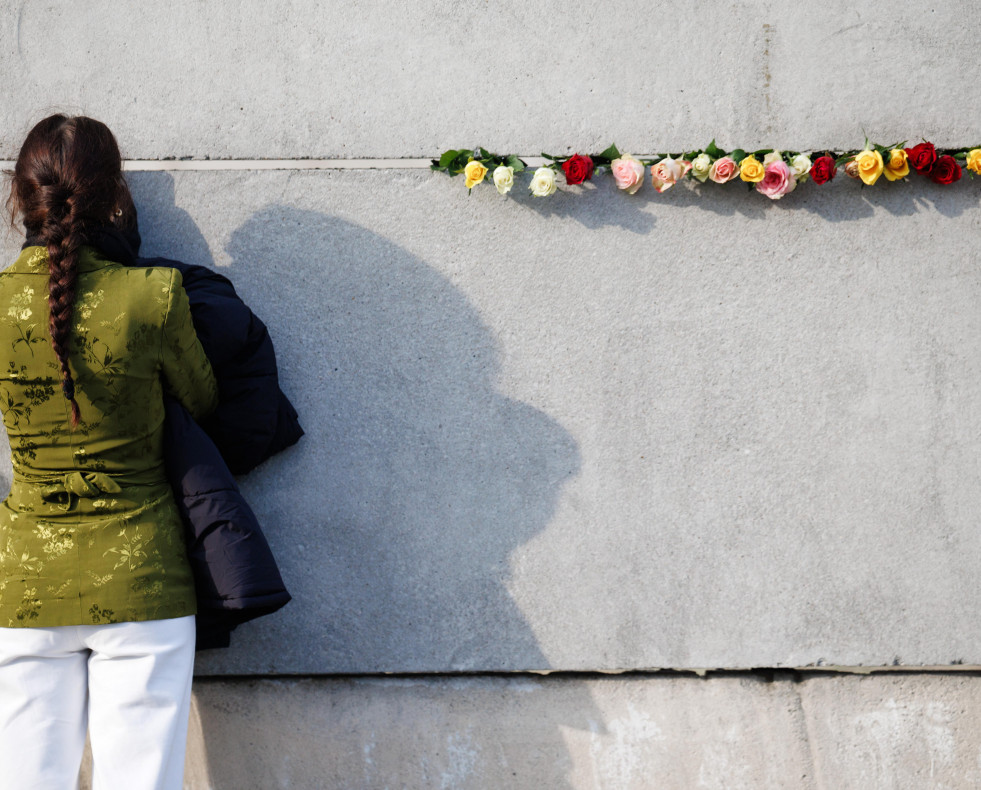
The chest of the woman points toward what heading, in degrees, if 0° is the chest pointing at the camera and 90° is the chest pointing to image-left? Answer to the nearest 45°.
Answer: approximately 180°

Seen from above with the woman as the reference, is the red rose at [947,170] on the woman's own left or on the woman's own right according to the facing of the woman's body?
on the woman's own right

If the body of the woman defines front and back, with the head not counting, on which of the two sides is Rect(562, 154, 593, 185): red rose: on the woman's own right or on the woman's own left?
on the woman's own right

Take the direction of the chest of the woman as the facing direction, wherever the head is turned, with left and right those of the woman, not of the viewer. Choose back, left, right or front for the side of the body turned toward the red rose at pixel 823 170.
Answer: right

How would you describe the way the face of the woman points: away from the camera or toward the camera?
away from the camera

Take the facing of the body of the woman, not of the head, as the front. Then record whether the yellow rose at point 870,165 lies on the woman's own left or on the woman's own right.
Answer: on the woman's own right

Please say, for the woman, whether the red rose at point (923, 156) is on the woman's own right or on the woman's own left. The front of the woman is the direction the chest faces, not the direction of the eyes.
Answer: on the woman's own right

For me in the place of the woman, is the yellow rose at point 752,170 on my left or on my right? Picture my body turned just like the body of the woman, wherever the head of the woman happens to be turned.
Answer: on my right

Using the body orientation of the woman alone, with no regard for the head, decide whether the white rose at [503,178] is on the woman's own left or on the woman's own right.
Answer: on the woman's own right
